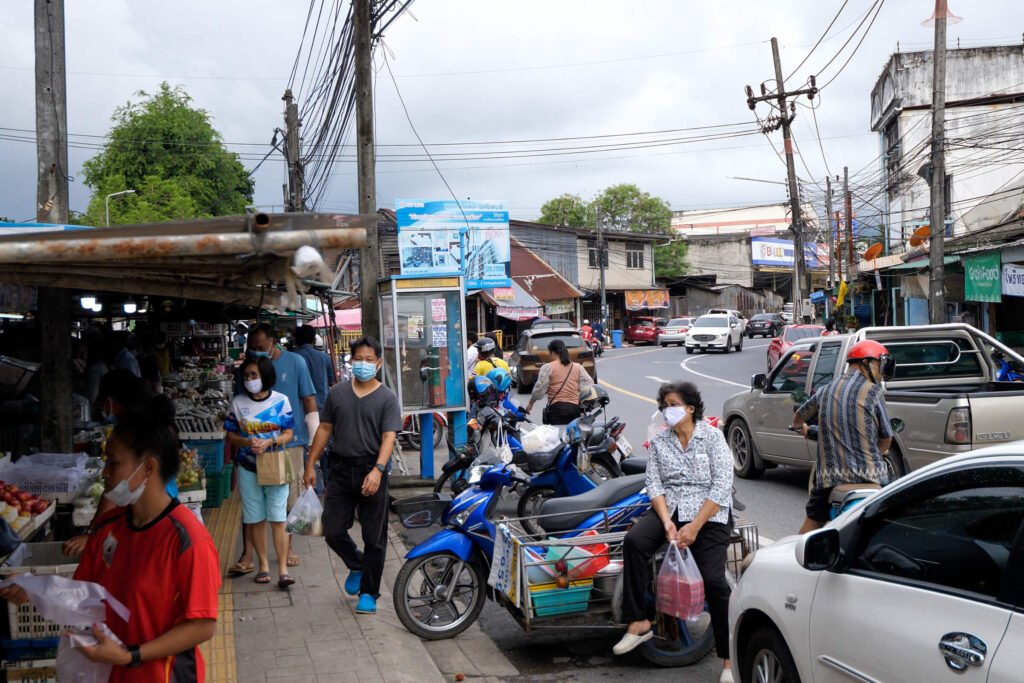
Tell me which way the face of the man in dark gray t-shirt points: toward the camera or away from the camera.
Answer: toward the camera

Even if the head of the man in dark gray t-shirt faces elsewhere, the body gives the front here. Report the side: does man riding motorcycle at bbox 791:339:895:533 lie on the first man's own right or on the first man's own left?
on the first man's own left

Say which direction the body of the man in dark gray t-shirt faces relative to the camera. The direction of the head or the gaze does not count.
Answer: toward the camera

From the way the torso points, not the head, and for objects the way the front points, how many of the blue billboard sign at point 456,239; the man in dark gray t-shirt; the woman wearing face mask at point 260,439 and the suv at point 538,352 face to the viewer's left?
0

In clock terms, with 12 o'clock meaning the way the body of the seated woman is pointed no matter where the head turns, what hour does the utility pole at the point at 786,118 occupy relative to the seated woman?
The utility pole is roughly at 5 o'clock from the seated woman.

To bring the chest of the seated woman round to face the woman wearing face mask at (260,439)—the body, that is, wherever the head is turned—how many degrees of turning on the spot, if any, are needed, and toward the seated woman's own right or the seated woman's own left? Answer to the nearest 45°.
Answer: approximately 45° to the seated woman's own right

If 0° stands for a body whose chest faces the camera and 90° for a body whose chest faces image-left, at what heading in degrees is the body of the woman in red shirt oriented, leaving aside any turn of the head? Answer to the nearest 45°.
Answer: approximately 45°

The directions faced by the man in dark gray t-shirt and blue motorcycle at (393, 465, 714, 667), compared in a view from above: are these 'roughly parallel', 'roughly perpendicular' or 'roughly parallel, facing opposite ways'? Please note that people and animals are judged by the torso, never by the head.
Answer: roughly perpendicular

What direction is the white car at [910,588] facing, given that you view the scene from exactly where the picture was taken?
facing away from the viewer and to the left of the viewer

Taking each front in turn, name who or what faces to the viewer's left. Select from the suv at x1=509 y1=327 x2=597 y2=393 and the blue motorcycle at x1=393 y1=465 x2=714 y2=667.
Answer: the blue motorcycle

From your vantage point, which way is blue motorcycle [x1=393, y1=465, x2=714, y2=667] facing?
to the viewer's left
